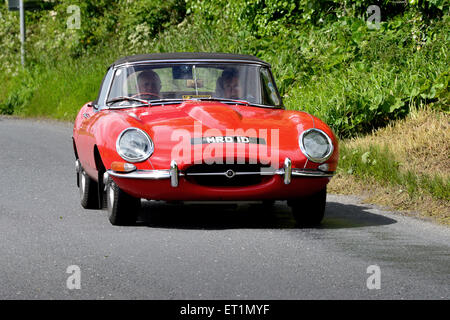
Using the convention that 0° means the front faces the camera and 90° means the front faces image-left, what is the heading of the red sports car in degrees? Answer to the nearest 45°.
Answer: approximately 0°

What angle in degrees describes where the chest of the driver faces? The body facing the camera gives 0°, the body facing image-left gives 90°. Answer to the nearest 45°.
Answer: approximately 0°
